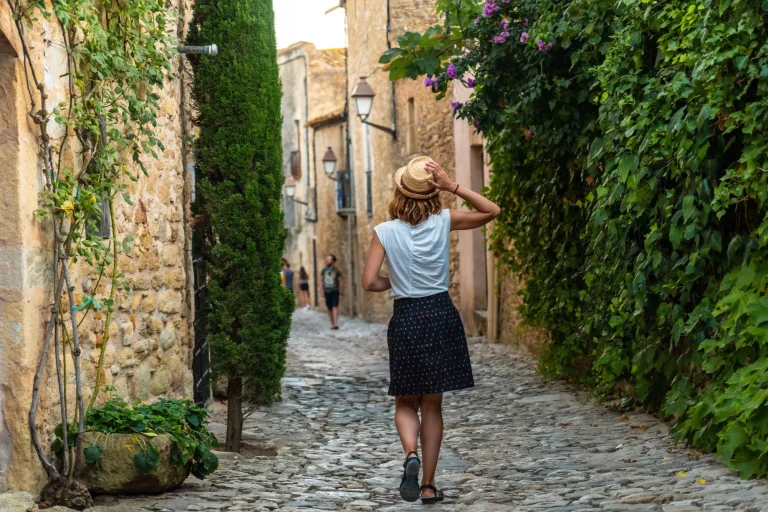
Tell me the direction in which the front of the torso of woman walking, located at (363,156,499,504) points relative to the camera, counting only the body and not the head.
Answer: away from the camera

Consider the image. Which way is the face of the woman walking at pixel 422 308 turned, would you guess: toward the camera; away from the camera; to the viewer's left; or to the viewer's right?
away from the camera

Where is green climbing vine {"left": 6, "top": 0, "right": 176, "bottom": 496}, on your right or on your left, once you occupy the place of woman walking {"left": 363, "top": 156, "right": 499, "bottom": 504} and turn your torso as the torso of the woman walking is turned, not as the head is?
on your left

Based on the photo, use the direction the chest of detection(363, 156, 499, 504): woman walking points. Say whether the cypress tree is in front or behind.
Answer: in front

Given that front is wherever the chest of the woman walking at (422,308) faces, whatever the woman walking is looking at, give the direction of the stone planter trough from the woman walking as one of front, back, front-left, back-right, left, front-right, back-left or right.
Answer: left

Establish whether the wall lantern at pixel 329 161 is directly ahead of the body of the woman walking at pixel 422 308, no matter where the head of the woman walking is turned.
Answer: yes

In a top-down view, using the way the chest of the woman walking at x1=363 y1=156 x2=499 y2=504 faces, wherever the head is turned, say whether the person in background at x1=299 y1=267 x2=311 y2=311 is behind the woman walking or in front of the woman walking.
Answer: in front

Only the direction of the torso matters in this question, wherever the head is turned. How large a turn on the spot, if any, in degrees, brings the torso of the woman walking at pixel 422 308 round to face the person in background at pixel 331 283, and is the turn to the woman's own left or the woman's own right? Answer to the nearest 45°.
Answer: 0° — they already face them

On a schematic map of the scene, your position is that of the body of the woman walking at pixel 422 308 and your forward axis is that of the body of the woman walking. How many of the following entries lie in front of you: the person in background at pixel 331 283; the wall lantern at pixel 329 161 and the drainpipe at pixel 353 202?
3

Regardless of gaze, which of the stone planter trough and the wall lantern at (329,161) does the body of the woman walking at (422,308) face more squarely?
the wall lantern
